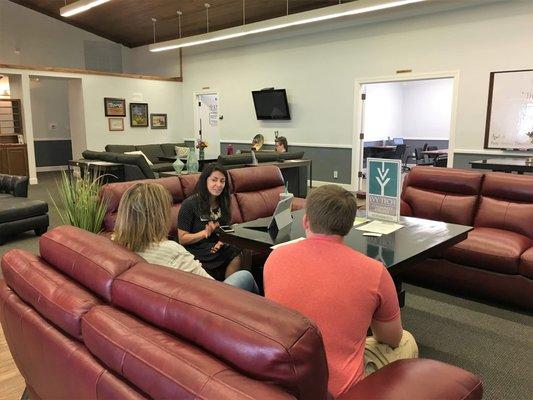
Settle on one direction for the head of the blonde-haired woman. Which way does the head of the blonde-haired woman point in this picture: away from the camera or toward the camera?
away from the camera

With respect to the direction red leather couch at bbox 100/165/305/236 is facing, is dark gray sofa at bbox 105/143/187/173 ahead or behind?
behind

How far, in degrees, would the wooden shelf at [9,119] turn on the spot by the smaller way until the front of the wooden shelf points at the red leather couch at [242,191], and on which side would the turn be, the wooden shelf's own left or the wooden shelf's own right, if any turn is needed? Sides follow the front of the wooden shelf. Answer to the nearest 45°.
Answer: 0° — it already faces it

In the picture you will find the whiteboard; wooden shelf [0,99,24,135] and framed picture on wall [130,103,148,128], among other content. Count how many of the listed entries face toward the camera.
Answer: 3

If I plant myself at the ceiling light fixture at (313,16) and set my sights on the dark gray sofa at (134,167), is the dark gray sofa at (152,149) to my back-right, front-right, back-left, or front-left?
front-right

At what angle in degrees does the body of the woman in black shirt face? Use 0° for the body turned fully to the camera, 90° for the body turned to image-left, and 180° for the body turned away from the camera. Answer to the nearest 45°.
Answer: approximately 315°

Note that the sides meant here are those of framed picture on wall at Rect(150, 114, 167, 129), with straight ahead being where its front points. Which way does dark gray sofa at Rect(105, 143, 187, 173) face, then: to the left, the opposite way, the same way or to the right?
the same way

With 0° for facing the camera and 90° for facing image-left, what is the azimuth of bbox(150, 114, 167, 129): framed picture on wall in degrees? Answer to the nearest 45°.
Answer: approximately 0°

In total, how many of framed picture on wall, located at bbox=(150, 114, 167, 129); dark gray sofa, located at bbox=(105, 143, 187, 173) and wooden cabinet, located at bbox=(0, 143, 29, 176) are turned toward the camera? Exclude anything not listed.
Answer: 3

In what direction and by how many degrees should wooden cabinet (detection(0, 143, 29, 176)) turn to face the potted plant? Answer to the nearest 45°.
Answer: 0° — it already faces it

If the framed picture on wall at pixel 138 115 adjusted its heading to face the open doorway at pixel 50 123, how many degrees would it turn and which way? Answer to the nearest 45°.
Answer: approximately 135° to its right

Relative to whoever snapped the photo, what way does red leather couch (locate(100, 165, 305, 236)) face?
facing the viewer and to the right of the viewer

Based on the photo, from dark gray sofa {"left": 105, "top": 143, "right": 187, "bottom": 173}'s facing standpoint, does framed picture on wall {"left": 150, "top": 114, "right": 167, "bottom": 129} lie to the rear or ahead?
to the rear

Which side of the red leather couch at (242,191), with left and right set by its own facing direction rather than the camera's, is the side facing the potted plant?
right

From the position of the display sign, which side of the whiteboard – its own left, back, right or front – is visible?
front

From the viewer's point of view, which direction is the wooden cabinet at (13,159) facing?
toward the camera

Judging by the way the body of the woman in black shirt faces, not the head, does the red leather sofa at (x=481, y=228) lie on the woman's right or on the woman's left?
on the woman's left

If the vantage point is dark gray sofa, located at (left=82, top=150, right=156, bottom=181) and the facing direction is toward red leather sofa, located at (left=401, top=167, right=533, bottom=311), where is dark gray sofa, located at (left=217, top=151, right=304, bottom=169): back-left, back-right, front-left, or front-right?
front-left

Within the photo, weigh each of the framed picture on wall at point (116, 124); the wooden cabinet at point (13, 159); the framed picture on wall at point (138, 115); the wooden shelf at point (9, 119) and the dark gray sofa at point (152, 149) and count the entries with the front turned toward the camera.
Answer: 5

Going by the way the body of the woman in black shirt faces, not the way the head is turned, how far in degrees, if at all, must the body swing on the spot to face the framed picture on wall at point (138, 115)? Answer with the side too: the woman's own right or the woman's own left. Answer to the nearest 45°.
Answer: approximately 135° to the woman's own left

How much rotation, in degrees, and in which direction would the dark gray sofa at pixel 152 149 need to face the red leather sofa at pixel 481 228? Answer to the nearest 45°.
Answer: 0° — it already faces it
